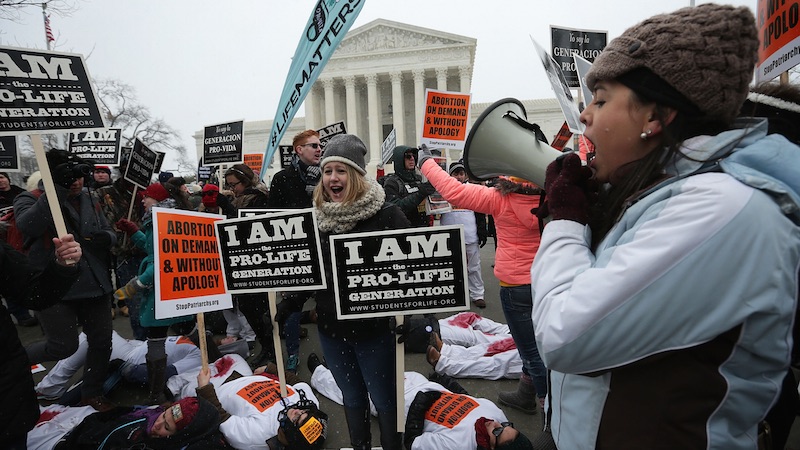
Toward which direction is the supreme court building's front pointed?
toward the camera

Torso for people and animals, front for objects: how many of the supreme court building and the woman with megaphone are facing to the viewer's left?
1

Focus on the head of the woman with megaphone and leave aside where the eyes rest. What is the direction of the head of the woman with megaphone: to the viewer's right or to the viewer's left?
to the viewer's left

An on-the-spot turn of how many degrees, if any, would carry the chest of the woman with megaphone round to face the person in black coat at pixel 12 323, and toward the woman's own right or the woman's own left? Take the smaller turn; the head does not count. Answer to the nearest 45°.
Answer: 0° — they already face them

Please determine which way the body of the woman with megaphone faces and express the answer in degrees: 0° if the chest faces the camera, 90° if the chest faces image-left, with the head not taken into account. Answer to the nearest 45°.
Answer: approximately 90°

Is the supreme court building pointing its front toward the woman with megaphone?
yes

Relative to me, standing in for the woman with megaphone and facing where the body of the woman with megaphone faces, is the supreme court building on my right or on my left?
on my right

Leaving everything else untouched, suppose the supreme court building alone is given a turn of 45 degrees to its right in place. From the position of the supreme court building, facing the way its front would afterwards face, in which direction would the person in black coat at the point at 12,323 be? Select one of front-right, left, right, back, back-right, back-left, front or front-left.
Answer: front-left
